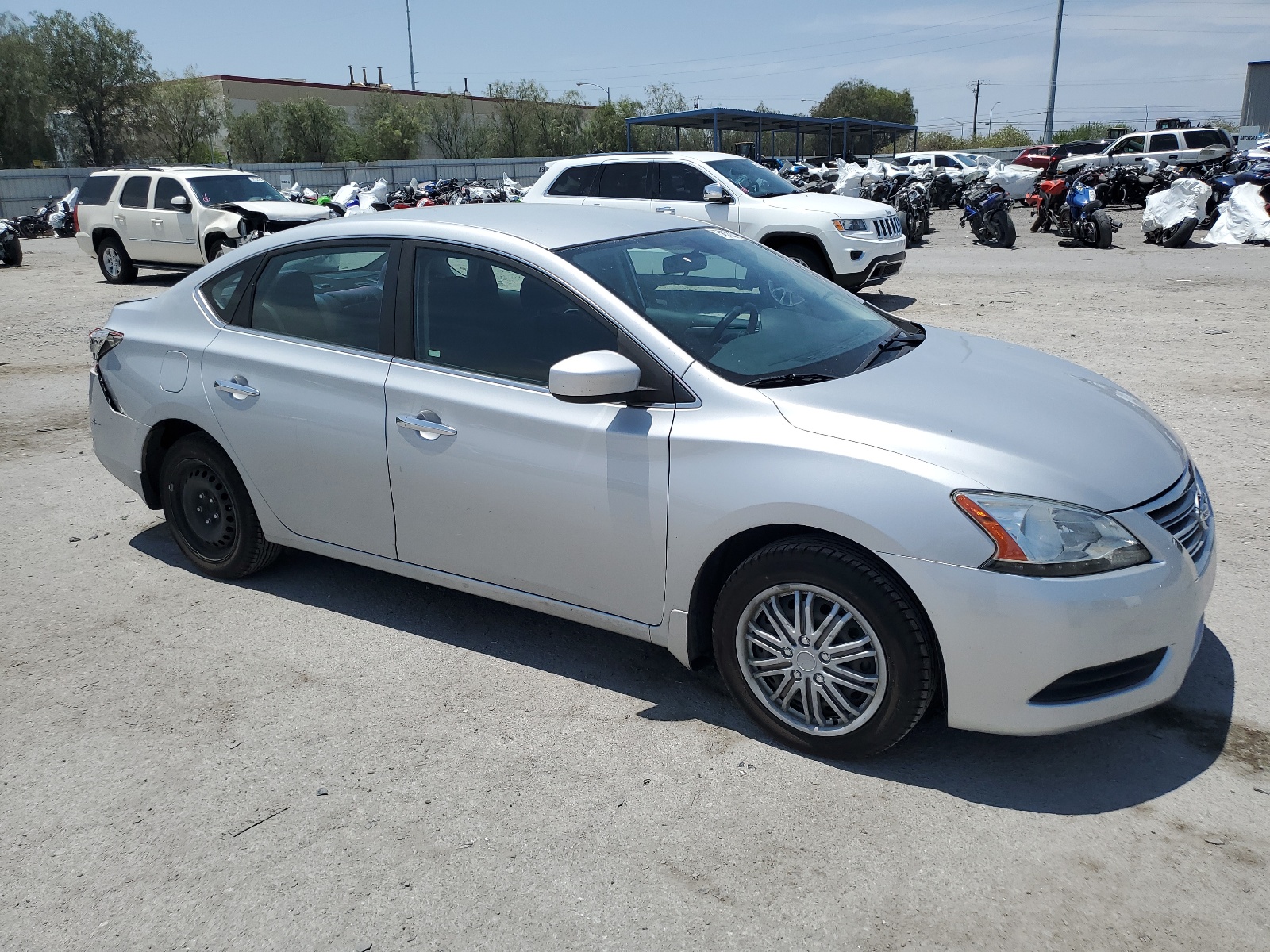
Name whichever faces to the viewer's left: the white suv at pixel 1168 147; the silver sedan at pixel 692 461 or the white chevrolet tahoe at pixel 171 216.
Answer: the white suv

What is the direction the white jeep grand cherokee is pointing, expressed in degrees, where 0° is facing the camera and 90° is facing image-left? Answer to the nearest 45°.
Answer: approximately 315°

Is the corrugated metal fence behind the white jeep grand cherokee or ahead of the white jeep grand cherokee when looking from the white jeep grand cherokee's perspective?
behind

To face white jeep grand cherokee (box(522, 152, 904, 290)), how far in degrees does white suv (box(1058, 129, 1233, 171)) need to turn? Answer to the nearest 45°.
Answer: approximately 90° to its left

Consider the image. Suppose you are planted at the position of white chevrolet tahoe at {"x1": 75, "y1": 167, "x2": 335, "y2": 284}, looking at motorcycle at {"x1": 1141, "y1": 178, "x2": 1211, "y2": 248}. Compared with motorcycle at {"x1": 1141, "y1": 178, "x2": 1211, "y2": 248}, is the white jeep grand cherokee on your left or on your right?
right

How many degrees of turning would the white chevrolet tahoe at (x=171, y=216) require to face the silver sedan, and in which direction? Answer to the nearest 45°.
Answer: approximately 45° to its right

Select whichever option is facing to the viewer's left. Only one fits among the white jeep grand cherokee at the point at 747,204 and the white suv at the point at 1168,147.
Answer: the white suv

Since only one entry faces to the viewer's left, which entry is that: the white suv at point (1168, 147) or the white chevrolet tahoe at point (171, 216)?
the white suv

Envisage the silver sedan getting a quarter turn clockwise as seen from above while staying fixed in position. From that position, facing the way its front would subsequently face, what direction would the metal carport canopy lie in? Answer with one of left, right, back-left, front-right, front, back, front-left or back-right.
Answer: back-right

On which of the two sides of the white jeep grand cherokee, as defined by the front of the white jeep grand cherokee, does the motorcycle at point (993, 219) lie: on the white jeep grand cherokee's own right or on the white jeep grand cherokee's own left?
on the white jeep grand cherokee's own left

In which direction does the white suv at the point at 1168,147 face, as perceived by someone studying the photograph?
facing to the left of the viewer

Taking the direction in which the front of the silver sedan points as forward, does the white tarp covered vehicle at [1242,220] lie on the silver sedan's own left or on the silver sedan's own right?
on the silver sedan's own left

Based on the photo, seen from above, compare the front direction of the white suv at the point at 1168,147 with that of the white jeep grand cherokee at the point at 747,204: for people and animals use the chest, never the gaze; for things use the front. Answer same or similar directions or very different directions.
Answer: very different directions
